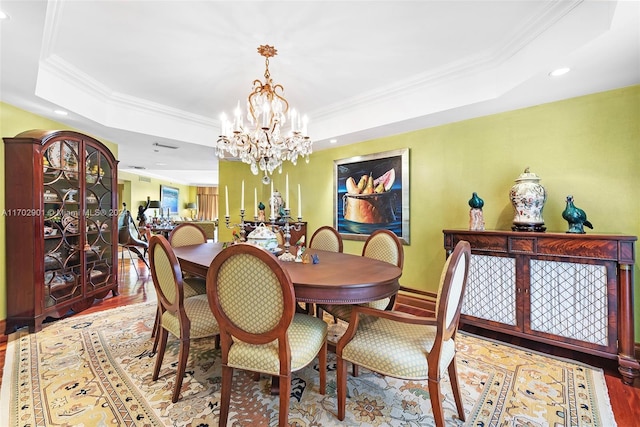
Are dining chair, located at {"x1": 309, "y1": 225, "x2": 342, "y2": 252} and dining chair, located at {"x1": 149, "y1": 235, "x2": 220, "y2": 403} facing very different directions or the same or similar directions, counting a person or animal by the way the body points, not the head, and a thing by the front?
very different directions

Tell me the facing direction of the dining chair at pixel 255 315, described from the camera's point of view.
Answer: facing away from the viewer and to the right of the viewer

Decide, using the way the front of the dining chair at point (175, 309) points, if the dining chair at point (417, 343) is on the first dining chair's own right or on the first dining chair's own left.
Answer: on the first dining chair's own right

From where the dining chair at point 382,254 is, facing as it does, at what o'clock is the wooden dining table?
The wooden dining table is roughly at 1 o'clock from the dining chair.

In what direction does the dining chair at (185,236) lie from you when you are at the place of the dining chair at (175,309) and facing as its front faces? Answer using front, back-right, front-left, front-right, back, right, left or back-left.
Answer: front-left

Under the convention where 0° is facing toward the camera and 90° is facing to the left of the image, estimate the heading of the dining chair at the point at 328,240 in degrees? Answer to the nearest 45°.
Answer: approximately 45°

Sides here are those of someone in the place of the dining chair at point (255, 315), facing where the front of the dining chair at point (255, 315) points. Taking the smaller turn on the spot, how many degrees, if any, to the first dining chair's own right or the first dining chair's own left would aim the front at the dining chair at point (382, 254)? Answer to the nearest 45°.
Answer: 0° — it already faces it

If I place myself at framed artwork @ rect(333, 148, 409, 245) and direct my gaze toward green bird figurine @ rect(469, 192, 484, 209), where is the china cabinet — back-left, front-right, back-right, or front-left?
back-right

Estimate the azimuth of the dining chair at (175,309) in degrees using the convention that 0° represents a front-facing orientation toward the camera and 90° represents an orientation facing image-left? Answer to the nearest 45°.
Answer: approximately 225°

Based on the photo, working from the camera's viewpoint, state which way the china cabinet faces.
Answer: facing the viewer and to the right of the viewer

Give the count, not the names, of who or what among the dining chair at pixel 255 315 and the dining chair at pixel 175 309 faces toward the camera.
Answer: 0

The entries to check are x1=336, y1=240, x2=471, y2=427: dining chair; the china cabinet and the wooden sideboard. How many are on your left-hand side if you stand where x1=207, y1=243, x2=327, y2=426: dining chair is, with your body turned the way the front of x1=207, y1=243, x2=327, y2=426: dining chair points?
1

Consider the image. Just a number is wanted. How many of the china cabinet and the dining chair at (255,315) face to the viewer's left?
0

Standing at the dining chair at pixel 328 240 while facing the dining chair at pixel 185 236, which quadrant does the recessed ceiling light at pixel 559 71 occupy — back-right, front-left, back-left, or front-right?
back-left
